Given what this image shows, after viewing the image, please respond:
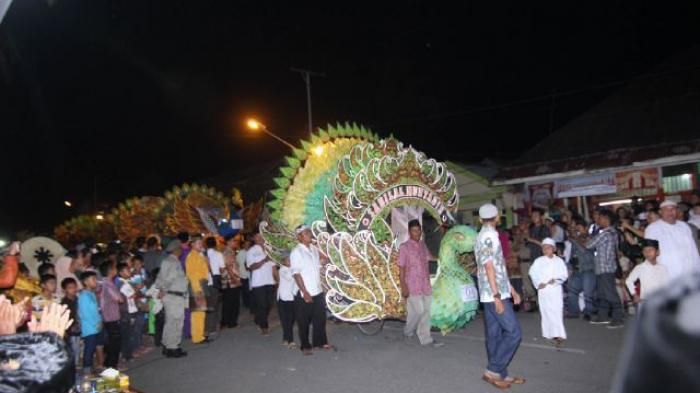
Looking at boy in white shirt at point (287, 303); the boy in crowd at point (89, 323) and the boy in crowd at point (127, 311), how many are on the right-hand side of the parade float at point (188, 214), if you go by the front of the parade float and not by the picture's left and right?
3

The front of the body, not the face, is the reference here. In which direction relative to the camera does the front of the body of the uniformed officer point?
to the viewer's right

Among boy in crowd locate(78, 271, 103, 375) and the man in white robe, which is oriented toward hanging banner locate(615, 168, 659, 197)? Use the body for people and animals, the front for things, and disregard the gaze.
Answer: the boy in crowd

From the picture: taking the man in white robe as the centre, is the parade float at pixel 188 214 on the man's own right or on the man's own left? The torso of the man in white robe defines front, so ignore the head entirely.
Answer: on the man's own right

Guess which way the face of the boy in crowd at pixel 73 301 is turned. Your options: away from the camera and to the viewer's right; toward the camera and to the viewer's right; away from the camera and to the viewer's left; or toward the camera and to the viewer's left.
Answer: toward the camera and to the viewer's right

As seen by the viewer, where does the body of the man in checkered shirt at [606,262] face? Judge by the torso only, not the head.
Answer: to the viewer's left

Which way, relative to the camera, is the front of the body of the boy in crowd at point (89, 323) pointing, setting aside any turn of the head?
to the viewer's right

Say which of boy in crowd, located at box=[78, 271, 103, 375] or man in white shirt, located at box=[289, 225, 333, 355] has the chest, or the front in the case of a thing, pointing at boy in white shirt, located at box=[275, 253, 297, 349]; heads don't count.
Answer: the boy in crowd

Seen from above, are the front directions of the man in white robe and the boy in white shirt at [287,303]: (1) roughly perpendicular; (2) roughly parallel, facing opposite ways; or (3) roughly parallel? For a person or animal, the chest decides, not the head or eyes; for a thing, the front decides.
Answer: roughly perpendicular
